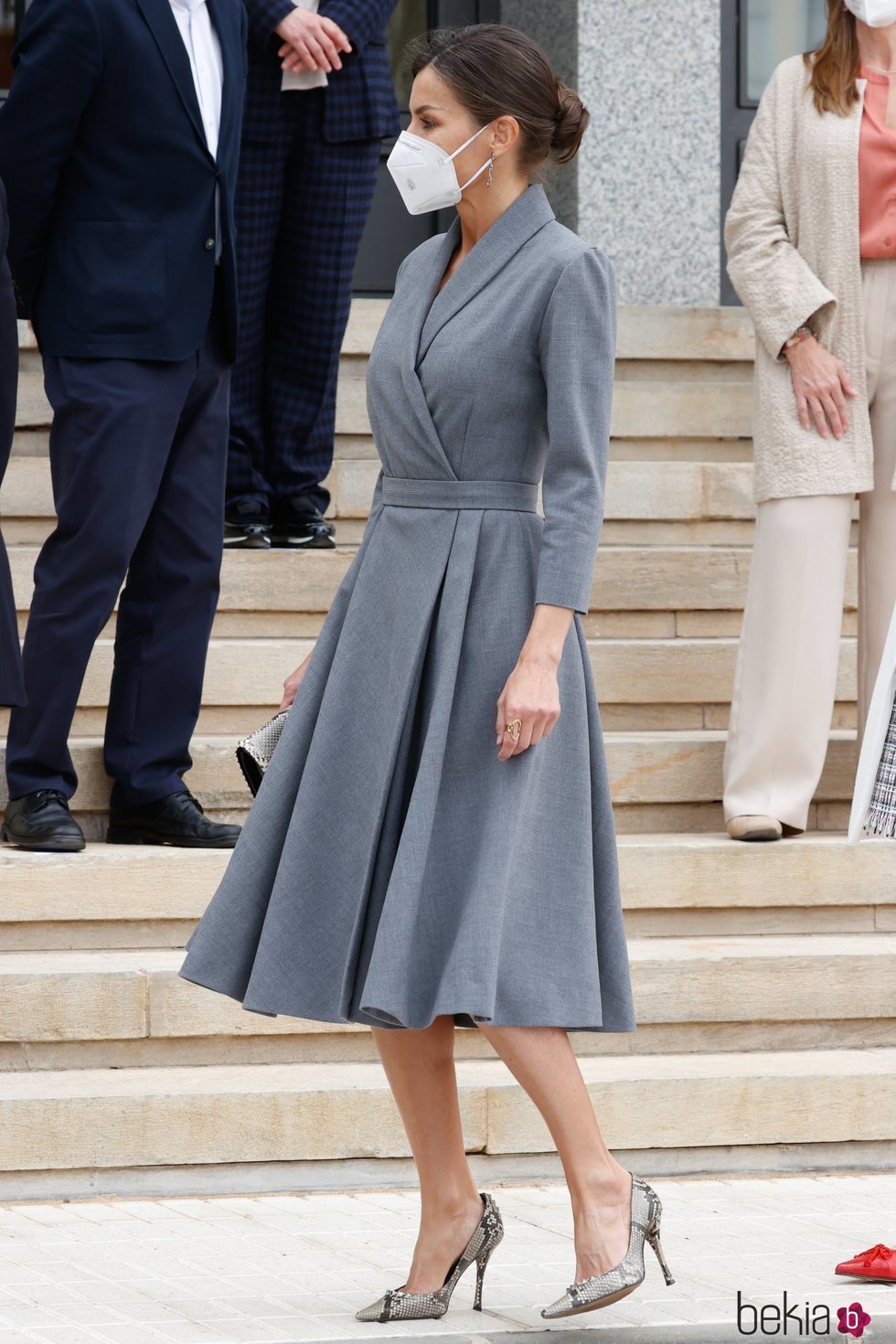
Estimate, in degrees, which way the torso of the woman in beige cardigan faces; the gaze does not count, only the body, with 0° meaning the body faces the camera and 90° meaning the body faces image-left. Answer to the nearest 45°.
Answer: approximately 0°

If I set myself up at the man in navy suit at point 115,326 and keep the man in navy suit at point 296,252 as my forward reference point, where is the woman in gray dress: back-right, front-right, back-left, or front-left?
back-right

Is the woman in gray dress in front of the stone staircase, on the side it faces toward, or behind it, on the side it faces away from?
in front

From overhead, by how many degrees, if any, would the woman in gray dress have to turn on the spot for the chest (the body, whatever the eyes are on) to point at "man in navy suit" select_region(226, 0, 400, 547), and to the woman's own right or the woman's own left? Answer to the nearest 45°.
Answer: approximately 135° to the woman's own right

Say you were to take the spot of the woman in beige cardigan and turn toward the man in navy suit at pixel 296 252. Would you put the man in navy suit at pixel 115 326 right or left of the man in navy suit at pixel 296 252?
left

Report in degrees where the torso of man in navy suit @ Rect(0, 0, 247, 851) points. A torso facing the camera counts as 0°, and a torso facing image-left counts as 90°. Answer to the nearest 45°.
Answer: approximately 315°

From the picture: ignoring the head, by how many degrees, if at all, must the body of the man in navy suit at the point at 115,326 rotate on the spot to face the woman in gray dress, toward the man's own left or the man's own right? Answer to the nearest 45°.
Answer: approximately 45° to the man's own right

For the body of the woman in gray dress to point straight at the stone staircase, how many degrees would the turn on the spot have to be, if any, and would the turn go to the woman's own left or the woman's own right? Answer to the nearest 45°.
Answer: approximately 135° to the woman's own right

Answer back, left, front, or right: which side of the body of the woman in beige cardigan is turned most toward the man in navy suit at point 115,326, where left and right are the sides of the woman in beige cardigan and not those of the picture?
right

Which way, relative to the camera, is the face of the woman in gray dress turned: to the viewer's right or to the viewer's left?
to the viewer's left
